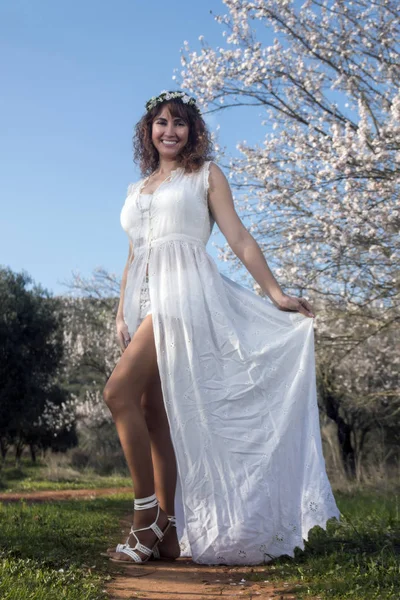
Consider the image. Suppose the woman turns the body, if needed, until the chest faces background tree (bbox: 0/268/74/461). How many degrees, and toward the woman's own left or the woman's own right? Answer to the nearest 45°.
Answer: approximately 135° to the woman's own right
